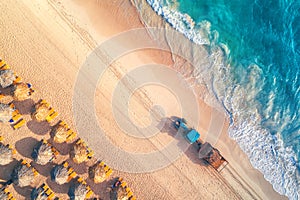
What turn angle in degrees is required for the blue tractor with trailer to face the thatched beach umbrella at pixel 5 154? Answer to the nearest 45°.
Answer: approximately 45° to its left

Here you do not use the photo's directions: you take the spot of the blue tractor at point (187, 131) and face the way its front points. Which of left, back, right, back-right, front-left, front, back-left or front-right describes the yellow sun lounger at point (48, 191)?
front-left

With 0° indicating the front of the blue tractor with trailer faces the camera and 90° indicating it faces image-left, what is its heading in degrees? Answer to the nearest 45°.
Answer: approximately 135°

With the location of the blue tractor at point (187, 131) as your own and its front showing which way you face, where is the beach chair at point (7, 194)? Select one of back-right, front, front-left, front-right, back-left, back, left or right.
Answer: front-left

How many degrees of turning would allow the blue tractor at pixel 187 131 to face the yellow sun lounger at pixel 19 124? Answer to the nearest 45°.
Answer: approximately 45° to its left
